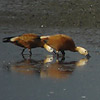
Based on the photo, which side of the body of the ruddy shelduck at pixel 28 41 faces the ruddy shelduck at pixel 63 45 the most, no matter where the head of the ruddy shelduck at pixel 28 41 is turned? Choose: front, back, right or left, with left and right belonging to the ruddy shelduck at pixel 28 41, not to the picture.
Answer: front

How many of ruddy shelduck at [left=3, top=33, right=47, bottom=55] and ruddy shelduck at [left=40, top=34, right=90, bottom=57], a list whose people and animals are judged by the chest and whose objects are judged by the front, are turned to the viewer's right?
2

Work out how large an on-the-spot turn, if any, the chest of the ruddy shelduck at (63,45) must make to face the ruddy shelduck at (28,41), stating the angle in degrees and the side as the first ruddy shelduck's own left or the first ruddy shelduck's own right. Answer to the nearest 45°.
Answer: approximately 180°

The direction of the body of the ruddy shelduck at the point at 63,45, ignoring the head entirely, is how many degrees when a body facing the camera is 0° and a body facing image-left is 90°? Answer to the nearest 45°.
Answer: approximately 270°

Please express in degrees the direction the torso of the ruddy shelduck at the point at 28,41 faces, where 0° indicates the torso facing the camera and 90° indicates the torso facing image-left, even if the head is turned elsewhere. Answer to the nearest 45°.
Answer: approximately 270°
